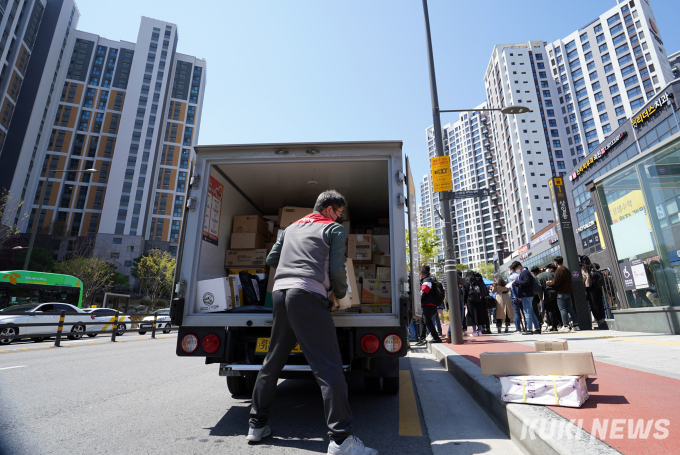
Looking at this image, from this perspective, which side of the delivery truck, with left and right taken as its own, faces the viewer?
back

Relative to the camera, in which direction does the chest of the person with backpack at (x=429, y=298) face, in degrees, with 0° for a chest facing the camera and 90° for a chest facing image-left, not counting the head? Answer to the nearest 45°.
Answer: approximately 90°

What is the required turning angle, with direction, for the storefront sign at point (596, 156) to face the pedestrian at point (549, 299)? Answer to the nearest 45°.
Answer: approximately 45° to its left

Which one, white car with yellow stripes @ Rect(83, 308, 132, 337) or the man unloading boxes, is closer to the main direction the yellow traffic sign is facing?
the man unloading boxes

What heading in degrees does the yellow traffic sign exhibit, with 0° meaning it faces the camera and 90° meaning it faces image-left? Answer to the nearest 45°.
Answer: approximately 0°

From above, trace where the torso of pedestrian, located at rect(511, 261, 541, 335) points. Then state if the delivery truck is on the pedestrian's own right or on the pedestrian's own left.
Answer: on the pedestrian's own left

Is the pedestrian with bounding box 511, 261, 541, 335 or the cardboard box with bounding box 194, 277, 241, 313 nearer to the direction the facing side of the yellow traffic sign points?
the cardboard box

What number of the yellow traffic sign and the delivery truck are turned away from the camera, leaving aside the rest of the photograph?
1

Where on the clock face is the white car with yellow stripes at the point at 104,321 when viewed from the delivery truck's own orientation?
The white car with yellow stripes is roughly at 11 o'clock from the delivery truck.
